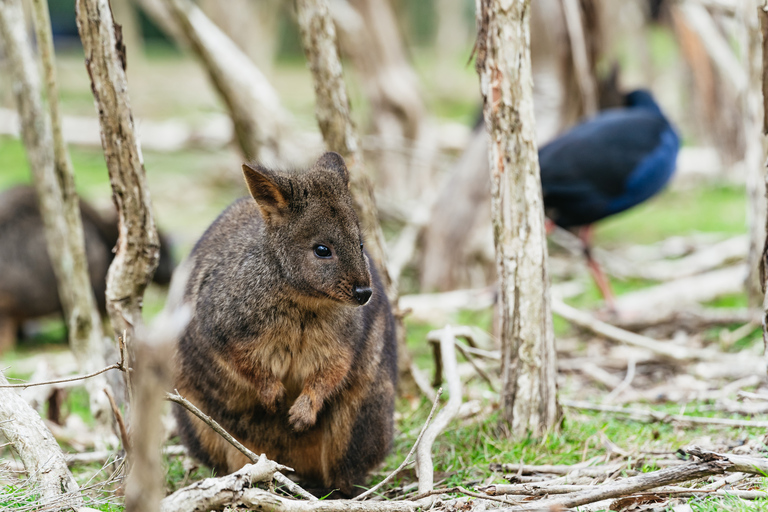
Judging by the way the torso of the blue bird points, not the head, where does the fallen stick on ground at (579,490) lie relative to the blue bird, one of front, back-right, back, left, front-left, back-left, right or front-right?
right

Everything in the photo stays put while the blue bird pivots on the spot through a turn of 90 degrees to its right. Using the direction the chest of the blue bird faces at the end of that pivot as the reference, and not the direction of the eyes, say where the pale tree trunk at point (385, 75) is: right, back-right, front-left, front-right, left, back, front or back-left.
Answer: back-right

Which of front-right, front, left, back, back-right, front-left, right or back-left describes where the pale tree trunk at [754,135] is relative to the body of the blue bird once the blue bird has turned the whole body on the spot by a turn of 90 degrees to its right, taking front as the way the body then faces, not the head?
front-left

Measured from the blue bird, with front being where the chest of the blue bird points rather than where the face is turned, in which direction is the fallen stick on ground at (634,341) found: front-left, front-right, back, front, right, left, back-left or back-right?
right

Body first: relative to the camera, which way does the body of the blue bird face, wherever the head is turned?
to the viewer's right

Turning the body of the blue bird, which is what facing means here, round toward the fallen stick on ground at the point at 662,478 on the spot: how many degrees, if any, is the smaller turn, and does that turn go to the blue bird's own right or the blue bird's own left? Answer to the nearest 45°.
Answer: approximately 90° to the blue bird's own right

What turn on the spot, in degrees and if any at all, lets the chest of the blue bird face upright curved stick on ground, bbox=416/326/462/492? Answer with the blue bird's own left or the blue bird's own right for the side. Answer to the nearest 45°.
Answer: approximately 90° to the blue bird's own right

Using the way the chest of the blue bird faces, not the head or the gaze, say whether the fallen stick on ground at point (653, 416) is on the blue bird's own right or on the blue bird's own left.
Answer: on the blue bird's own right
